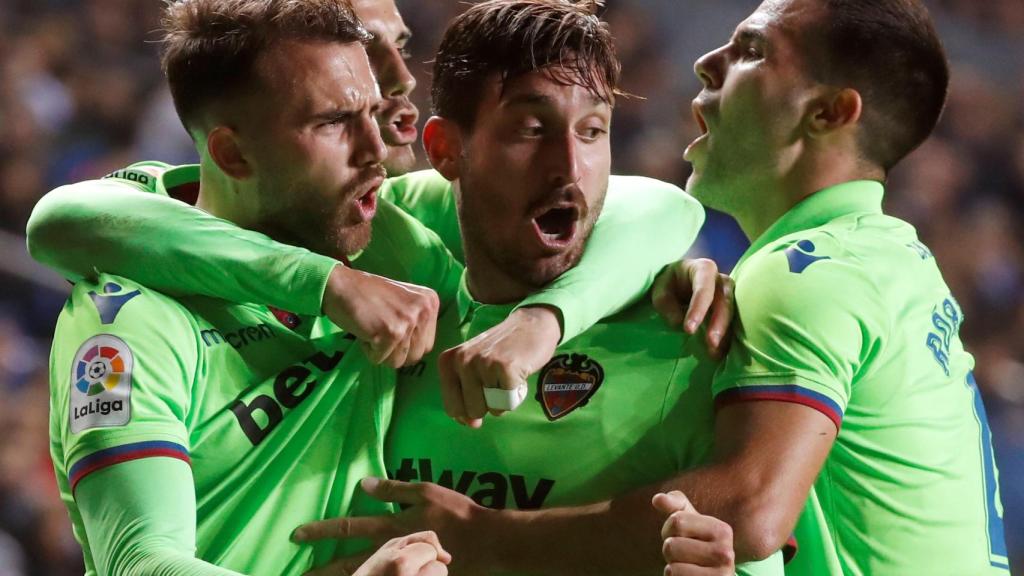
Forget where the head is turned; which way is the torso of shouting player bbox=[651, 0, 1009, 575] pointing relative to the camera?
to the viewer's left

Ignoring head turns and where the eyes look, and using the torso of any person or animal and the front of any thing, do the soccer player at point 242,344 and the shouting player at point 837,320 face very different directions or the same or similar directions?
very different directions

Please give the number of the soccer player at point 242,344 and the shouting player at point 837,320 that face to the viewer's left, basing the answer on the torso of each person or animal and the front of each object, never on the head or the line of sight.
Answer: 1

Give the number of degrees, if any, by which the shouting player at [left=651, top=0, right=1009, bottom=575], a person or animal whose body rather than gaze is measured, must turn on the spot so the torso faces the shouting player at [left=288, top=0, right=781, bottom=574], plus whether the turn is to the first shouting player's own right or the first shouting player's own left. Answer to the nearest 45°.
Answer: approximately 45° to the first shouting player's own left

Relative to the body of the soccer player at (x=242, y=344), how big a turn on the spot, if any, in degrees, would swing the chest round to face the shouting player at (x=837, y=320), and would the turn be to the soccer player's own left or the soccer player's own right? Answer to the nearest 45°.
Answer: approximately 45° to the soccer player's own left

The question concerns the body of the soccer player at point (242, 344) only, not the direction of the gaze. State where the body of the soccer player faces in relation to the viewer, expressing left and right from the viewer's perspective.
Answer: facing the viewer and to the right of the viewer

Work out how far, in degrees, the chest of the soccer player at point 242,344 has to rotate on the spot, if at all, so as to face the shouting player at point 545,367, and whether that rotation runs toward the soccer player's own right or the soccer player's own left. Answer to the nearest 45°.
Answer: approximately 45° to the soccer player's own left

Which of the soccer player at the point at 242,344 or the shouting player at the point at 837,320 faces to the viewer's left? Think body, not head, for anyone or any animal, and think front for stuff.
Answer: the shouting player

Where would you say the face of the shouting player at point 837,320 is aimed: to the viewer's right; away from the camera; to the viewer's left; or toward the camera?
to the viewer's left

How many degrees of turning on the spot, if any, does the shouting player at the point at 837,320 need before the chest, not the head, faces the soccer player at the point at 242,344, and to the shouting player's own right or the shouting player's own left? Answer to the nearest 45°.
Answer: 0° — they already face them
